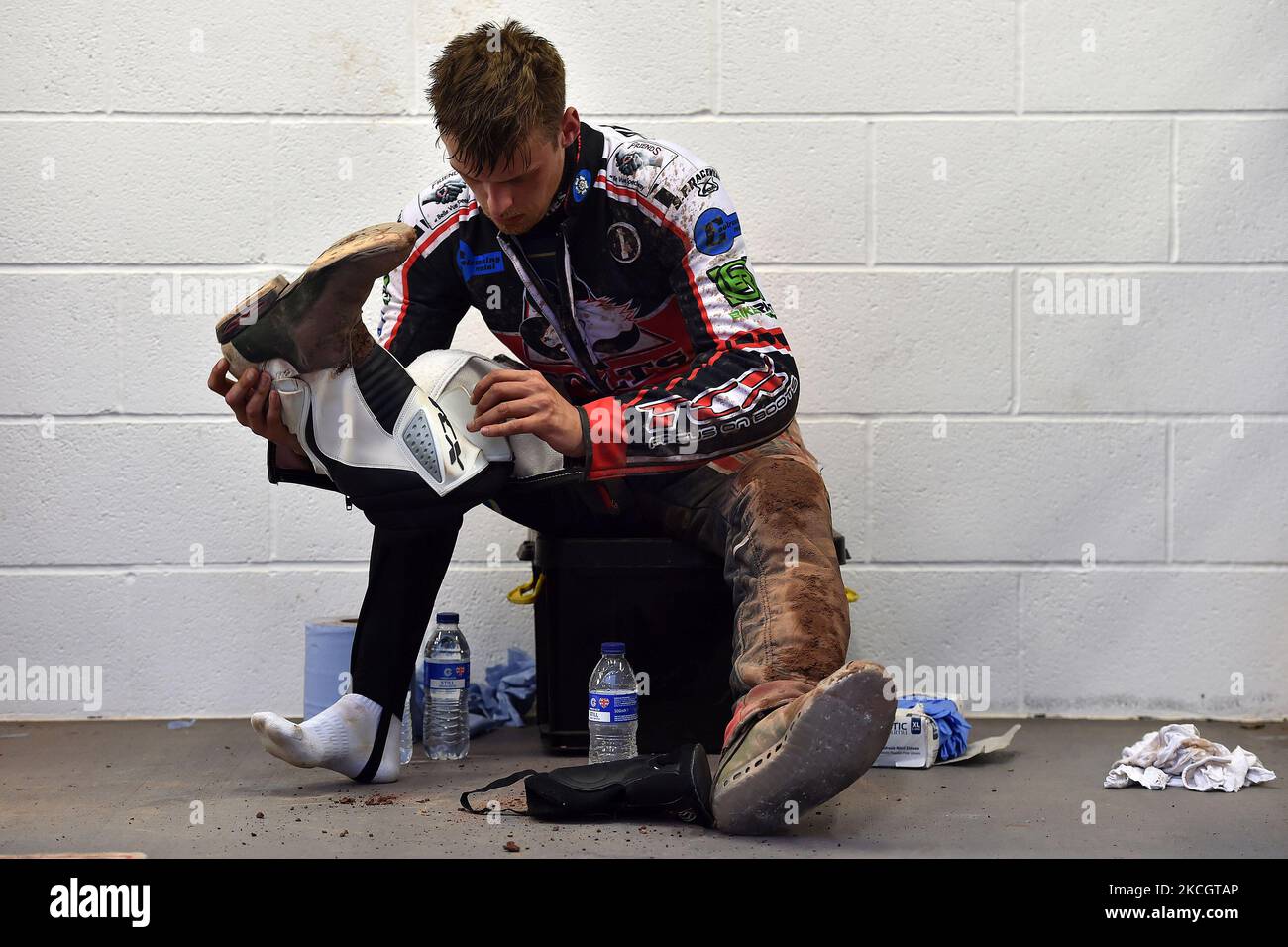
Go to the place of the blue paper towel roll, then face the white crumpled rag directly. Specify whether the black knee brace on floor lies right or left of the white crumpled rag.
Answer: right

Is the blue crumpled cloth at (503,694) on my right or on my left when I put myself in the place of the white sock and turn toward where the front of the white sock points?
on my right

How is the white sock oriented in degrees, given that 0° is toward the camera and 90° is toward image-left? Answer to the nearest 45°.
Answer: approximately 90°

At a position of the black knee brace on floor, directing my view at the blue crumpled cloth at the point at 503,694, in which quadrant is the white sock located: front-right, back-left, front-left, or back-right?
front-left

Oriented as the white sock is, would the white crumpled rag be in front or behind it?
behind

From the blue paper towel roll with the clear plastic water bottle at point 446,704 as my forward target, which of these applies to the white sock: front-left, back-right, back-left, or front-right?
front-right

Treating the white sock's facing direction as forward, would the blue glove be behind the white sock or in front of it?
behind
